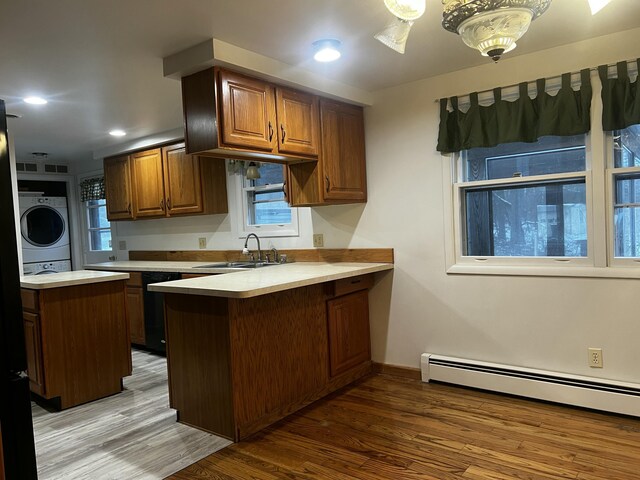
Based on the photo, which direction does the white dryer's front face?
toward the camera

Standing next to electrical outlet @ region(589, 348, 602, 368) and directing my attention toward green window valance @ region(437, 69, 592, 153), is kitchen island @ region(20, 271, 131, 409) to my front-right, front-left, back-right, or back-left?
front-left

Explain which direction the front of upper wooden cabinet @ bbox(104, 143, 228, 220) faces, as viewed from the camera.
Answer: facing the viewer and to the left of the viewer

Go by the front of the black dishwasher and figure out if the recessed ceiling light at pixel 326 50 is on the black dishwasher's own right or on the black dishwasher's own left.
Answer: on the black dishwasher's own left

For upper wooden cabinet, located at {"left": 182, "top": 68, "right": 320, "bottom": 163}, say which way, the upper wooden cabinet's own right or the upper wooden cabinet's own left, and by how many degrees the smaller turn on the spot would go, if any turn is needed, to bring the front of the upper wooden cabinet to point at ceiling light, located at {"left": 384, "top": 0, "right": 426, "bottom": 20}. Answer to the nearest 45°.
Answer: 0° — it already faces it

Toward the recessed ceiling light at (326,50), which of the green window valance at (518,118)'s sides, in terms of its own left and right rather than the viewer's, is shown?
front

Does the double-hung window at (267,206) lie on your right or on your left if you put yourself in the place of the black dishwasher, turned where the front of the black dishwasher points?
on your left

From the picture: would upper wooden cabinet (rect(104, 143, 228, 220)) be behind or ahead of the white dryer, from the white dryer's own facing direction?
ahead

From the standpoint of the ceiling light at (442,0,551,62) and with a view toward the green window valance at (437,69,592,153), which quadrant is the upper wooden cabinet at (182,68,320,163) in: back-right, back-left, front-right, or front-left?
front-left

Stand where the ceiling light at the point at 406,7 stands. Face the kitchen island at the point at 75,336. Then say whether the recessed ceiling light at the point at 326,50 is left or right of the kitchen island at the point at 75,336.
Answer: right

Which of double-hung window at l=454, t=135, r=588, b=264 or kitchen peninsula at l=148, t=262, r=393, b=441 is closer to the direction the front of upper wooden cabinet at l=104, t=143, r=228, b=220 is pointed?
the kitchen peninsula

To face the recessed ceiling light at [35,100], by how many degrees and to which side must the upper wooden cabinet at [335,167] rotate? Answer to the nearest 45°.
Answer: approximately 135° to its right

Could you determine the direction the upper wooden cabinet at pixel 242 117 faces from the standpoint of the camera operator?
facing the viewer and to the right of the viewer

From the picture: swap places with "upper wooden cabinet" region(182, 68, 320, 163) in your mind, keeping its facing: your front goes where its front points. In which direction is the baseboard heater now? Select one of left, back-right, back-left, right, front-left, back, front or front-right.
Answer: front-left

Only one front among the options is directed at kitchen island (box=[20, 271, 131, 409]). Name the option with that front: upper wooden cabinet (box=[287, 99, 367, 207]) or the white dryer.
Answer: the white dryer
